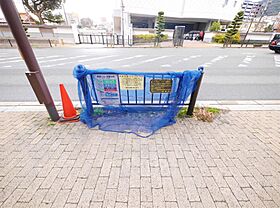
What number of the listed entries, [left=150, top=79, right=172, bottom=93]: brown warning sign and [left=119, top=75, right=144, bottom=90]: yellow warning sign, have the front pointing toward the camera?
2

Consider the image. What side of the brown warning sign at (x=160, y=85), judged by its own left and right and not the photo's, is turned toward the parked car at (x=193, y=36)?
back

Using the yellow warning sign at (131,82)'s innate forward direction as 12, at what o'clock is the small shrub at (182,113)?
The small shrub is roughly at 9 o'clock from the yellow warning sign.

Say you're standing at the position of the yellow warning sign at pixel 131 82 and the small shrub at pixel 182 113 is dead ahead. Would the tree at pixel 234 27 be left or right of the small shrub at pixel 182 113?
left

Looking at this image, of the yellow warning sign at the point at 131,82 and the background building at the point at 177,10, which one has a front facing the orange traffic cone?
the background building

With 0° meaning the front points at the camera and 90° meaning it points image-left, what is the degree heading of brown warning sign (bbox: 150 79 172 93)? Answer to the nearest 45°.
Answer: approximately 0°

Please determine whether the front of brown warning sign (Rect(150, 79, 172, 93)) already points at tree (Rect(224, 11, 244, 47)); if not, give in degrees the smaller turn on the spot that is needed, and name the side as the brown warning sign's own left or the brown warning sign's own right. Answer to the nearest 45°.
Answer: approximately 135° to the brown warning sign's own left

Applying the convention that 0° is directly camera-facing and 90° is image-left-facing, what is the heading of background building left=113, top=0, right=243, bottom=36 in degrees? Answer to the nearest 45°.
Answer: approximately 0°

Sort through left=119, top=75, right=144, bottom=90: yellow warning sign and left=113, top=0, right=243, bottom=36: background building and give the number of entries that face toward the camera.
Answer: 2

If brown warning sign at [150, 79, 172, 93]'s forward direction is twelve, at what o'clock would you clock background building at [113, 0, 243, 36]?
The background building is roughly at 6 o'clock from the brown warning sign.

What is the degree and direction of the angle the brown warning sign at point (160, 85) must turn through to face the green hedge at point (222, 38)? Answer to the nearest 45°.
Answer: approximately 180°
